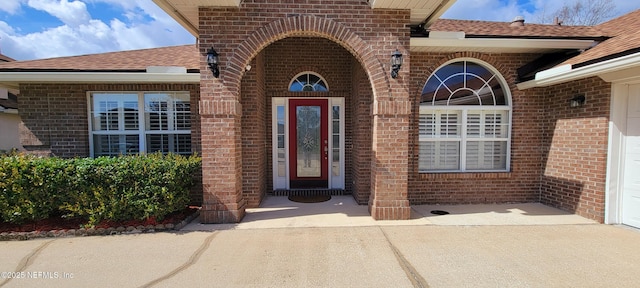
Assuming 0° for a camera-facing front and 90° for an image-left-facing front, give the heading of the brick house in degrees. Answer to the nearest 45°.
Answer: approximately 0°

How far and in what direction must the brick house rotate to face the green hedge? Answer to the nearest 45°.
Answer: approximately 90° to its right
